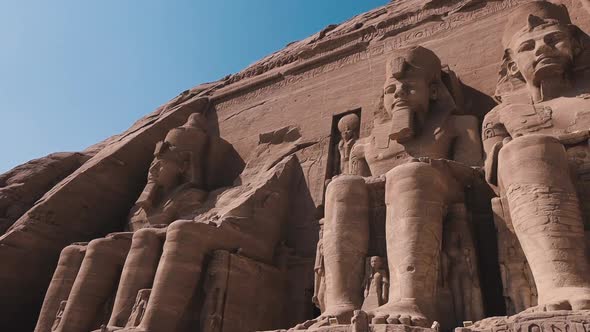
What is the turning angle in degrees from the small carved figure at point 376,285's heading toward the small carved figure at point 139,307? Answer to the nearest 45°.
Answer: approximately 45° to its right

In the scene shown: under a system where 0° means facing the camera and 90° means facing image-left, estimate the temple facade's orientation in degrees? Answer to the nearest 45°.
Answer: approximately 45°

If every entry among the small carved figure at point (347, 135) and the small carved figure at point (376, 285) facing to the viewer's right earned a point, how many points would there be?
0

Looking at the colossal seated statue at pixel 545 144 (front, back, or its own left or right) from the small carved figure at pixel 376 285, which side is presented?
right

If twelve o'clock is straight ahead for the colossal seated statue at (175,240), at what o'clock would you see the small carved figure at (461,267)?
The small carved figure is roughly at 9 o'clock from the colossal seated statue.

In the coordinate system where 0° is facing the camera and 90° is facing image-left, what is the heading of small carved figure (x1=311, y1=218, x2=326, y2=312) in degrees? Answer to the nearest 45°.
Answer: approximately 45°

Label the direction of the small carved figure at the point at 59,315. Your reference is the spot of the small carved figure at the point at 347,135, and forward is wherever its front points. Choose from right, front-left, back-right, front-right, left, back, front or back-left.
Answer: front-right

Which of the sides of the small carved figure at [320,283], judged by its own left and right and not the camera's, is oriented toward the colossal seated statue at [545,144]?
left
